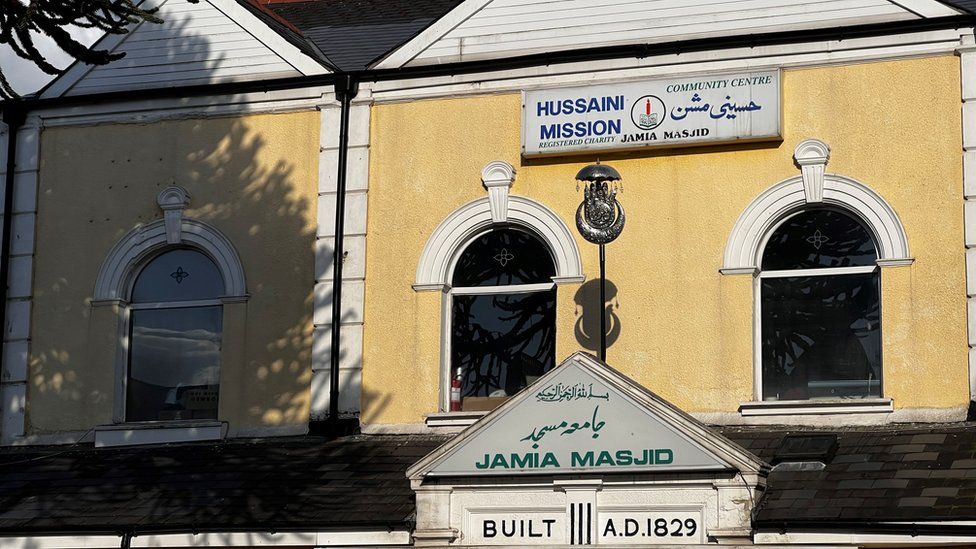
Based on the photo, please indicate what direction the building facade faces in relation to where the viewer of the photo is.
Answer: facing the viewer
